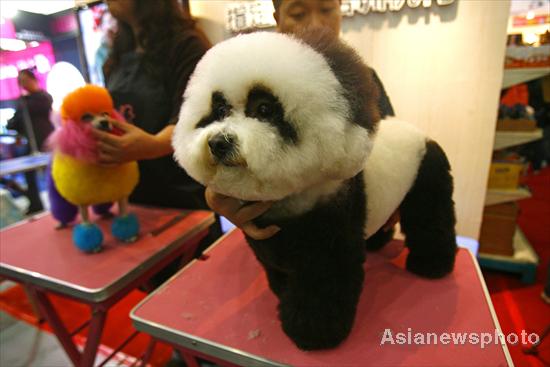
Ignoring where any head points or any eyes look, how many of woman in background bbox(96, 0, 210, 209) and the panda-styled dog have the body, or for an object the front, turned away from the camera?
0

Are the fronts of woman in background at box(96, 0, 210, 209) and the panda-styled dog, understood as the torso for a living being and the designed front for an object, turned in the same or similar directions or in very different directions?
same or similar directions

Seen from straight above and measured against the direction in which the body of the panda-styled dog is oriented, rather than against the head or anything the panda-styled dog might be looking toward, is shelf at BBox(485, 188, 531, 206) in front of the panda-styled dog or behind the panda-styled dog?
behind

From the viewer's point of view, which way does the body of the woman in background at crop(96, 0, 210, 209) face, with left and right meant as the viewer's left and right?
facing the viewer and to the left of the viewer

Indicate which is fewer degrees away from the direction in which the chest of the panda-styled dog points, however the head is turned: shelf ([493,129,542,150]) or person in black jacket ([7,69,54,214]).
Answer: the person in black jacket

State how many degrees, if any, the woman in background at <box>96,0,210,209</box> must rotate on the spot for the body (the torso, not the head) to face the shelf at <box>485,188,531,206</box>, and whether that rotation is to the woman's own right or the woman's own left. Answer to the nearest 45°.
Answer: approximately 135° to the woman's own left

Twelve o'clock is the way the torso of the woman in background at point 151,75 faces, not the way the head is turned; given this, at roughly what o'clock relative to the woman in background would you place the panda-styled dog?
The panda-styled dog is roughly at 10 o'clock from the woman in background.

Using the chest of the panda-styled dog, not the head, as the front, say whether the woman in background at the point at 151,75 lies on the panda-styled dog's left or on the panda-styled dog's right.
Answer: on the panda-styled dog's right
